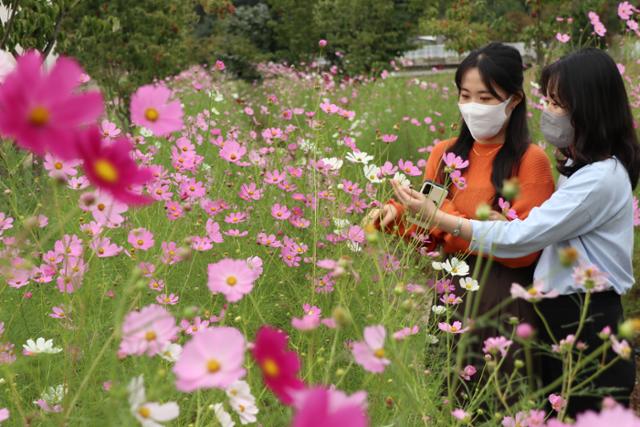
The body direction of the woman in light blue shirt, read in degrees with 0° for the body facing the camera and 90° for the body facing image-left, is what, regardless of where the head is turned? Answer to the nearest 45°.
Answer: approximately 90°

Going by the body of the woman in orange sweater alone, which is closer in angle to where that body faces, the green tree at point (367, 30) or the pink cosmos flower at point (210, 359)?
the pink cosmos flower

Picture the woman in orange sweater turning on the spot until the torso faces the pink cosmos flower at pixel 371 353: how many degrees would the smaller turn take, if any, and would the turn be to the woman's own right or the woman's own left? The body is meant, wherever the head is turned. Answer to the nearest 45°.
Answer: approximately 45° to the woman's own left

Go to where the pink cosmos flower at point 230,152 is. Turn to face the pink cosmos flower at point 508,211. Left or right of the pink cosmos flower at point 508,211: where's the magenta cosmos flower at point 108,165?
right

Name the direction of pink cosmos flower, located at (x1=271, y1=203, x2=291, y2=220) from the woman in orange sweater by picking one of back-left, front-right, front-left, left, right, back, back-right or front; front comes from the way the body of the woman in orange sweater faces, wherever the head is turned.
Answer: front-right

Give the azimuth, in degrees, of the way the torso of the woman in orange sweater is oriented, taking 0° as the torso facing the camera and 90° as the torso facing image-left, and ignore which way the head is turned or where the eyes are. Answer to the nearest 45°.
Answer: approximately 45°
